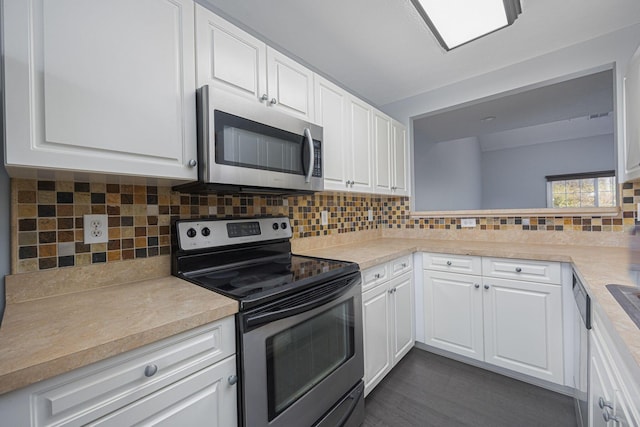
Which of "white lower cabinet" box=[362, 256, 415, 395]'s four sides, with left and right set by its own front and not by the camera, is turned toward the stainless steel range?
right

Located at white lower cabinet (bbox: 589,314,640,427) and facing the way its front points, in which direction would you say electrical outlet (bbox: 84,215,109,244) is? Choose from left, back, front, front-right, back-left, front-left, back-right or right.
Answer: front-left

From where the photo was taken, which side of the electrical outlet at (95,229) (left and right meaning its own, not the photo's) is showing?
front

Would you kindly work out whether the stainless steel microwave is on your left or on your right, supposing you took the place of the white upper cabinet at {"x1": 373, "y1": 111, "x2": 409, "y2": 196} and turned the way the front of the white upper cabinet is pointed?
on your right

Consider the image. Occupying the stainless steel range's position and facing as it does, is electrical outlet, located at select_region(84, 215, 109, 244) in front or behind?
behind

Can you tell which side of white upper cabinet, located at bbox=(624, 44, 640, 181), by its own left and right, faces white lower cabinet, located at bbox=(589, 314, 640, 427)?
left

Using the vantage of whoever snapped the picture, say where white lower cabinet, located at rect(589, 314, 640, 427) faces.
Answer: facing to the left of the viewer

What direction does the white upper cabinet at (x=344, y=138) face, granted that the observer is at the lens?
facing the viewer and to the right of the viewer

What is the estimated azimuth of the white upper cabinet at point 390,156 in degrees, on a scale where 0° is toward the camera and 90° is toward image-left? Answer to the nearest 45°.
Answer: approximately 315°

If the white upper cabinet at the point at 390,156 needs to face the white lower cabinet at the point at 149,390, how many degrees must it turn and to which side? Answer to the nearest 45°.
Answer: approximately 45° to its right

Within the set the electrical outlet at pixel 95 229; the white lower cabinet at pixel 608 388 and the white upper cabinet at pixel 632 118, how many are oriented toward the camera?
1

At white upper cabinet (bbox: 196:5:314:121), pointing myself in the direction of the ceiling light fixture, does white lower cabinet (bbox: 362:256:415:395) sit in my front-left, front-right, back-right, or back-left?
front-left

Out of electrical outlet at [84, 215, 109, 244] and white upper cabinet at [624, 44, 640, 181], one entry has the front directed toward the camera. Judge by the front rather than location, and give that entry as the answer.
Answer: the electrical outlet
